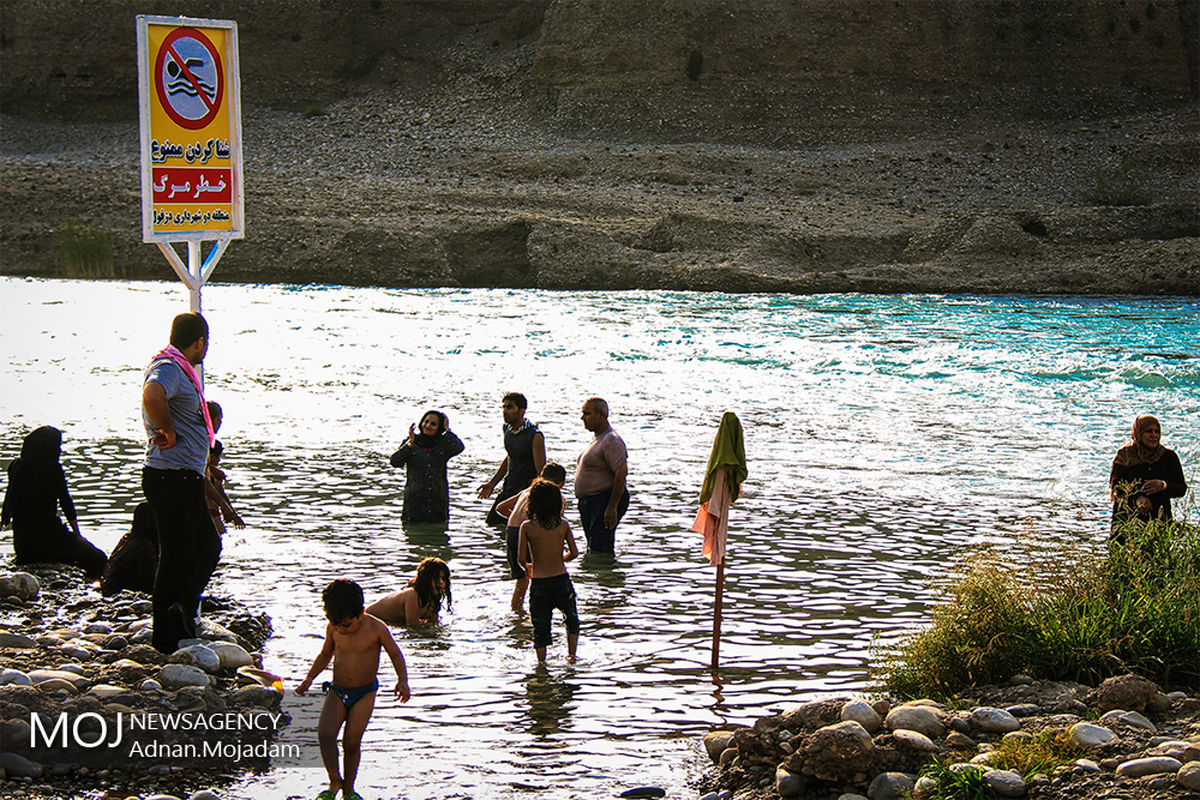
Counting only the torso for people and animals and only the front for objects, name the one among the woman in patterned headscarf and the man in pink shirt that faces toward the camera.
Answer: the woman in patterned headscarf

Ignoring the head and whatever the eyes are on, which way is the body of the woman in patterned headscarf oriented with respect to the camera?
toward the camera

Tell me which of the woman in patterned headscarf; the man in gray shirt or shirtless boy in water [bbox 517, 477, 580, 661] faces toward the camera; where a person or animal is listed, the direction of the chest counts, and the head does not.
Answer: the woman in patterned headscarf

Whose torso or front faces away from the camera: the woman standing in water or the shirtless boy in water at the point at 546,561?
the shirtless boy in water

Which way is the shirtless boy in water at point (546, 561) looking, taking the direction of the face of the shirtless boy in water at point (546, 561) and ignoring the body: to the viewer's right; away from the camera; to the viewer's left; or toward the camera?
away from the camera

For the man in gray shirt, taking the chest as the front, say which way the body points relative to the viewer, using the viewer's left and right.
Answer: facing away from the viewer and to the right of the viewer

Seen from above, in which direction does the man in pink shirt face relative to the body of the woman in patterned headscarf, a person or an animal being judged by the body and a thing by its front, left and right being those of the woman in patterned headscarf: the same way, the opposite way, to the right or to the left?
to the right

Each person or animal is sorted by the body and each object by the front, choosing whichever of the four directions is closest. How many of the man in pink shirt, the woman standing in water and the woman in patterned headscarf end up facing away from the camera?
0

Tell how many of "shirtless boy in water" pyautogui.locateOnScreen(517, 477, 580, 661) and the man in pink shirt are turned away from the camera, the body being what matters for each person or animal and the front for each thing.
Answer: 1

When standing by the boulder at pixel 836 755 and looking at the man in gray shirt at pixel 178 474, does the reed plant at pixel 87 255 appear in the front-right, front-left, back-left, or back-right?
front-right

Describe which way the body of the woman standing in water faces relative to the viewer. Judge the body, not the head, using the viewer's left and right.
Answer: facing the viewer

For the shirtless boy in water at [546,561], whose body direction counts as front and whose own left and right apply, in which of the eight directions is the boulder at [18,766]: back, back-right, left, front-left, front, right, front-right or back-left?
back-left

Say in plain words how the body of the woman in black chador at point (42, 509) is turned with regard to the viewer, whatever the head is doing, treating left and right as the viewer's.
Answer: facing away from the viewer and to the right of the viewer

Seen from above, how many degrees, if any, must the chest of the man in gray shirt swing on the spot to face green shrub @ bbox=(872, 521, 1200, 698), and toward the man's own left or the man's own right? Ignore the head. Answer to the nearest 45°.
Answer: approximately 45° to the man's own right
